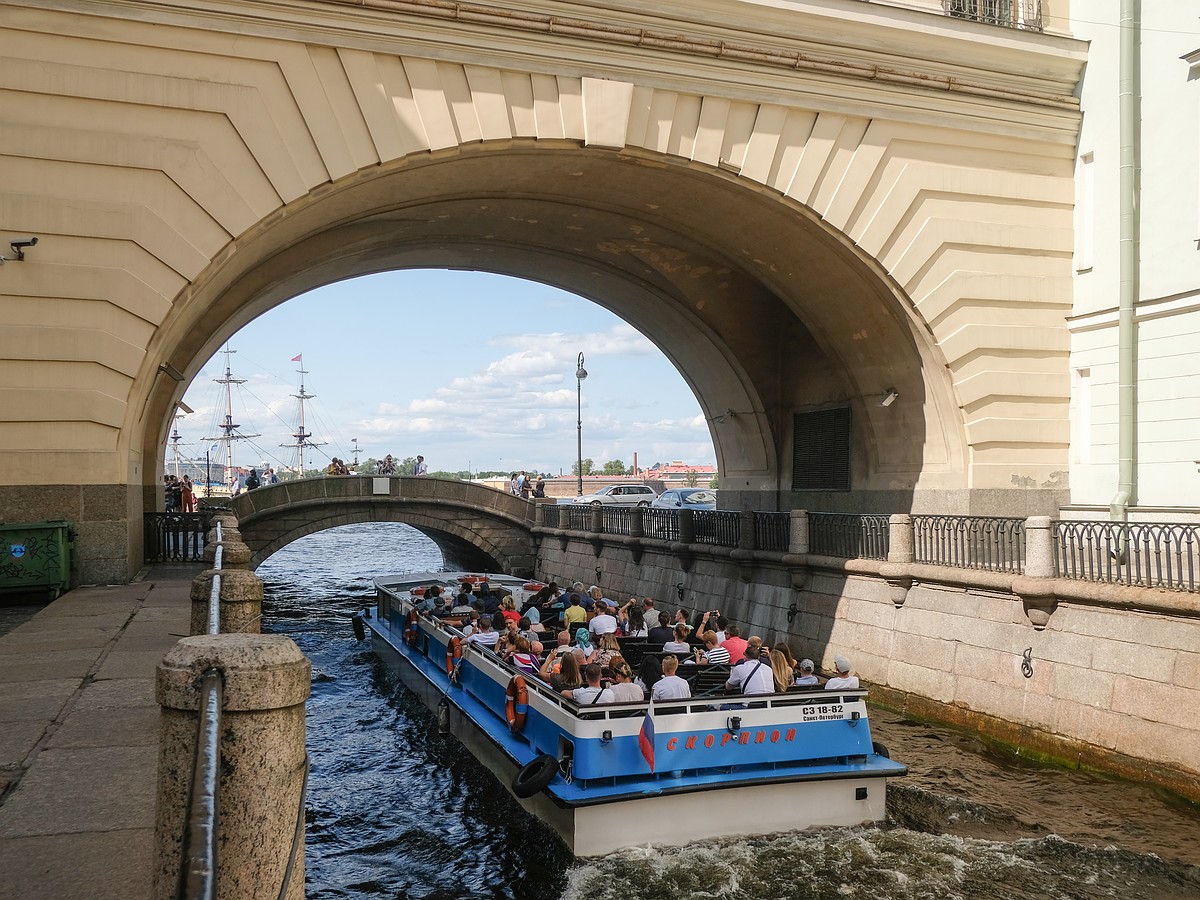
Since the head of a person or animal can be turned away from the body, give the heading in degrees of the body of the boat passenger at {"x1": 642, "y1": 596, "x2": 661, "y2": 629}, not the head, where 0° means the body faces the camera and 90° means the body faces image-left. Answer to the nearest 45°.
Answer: approximately 135°

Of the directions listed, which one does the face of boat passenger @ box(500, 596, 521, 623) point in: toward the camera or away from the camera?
away from the camera

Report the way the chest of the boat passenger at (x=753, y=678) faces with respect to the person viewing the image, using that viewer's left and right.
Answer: facing away from the viewer and to the left of the viewer

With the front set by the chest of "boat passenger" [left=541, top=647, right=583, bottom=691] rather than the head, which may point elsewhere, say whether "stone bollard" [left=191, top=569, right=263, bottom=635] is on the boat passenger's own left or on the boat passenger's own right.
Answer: on the boat passenger's own left

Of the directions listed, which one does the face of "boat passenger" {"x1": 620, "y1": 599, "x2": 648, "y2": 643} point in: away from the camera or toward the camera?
away from the camera

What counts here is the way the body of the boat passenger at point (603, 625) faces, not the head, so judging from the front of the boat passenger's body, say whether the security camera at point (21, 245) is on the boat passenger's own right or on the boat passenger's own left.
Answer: on the boat passenger's own left

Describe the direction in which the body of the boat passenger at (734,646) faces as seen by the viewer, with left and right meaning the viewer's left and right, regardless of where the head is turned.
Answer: facing away from the viewer and to the left of the viewer

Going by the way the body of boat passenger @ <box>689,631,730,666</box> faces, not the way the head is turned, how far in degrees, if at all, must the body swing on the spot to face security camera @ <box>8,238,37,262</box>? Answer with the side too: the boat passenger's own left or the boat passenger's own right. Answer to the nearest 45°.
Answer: approximately 45° to the boat passenger's own left

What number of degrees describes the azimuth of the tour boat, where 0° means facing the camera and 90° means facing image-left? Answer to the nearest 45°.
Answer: approximately 135°

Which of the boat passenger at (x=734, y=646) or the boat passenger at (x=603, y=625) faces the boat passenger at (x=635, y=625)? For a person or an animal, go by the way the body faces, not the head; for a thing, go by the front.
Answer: the boat passenger at (x=734, y=646)

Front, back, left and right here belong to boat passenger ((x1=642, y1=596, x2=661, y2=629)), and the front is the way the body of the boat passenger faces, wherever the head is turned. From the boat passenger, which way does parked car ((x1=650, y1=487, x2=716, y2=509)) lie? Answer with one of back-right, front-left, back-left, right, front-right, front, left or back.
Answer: front-right

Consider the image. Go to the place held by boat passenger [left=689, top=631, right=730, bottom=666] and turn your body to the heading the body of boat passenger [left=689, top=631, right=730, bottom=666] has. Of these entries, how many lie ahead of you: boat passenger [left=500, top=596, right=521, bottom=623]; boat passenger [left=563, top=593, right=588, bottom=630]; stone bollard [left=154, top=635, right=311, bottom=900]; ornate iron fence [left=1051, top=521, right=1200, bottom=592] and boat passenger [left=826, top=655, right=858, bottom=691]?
2

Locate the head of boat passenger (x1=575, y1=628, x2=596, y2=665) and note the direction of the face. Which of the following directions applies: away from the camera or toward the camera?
away from the camera

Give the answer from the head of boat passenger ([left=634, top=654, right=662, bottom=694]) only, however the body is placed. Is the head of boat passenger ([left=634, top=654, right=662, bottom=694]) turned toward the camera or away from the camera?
away from the camera

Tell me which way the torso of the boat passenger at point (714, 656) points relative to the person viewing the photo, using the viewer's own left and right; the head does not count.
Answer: facing away from the viewer and to the left of the viewer

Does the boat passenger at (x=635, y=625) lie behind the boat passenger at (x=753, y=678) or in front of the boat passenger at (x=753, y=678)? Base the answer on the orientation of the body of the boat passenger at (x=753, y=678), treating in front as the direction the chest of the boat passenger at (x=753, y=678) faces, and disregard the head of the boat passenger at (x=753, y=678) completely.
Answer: in front

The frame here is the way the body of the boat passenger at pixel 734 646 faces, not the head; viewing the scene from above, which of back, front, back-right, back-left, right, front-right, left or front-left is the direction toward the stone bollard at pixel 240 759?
back-left
